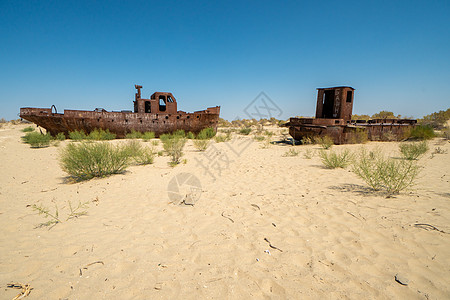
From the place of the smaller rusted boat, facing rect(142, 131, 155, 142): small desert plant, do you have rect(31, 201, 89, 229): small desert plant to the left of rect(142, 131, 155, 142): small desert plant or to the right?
left

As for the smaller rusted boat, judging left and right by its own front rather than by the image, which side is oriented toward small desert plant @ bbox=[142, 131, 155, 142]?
back

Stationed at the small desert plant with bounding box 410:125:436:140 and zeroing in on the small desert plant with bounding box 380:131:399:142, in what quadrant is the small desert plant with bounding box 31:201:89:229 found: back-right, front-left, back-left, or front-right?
front-left

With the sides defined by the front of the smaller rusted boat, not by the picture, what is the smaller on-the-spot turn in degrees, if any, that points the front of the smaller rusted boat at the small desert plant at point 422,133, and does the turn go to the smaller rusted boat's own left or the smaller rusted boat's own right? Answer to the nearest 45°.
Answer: approximately 45° to the smaller rusted boat's own left

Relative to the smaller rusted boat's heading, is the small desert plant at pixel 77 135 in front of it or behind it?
behind

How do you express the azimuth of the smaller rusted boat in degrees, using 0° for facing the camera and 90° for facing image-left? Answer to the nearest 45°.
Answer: approximately 270°

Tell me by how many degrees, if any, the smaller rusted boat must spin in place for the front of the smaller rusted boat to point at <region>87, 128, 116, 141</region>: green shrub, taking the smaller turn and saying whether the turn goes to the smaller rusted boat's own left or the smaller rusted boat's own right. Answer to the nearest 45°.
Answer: approximately 135° to the smaller rusted boat's own right

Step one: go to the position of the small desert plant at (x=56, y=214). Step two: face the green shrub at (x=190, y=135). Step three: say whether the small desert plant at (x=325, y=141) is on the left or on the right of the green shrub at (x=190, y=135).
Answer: right
